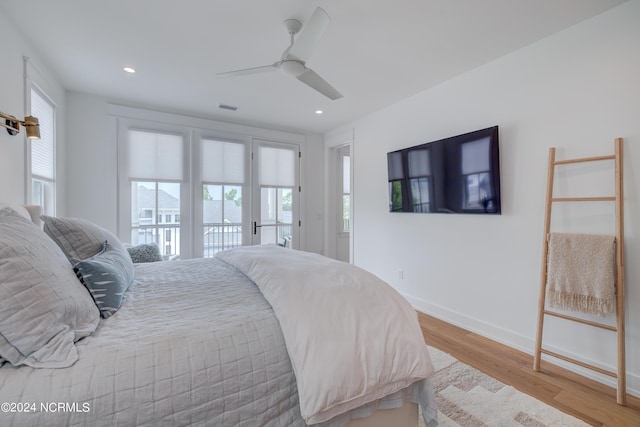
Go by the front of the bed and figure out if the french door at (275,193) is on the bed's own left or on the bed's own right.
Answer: on the bed's own left

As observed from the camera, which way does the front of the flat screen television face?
facing the viewer and to the left of the viewer

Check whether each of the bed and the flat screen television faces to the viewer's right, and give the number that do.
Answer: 1

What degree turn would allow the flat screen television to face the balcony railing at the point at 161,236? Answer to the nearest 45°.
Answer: approximately 45° to its right

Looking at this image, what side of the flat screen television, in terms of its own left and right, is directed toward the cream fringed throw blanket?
left

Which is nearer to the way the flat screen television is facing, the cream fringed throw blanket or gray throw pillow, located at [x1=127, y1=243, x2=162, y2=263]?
the gray throw pillow

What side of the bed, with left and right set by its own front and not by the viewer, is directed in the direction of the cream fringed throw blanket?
front

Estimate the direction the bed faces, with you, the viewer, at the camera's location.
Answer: facing to the right of the viewer

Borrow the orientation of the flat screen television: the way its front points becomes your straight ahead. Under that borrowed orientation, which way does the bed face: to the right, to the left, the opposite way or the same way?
the opposite way

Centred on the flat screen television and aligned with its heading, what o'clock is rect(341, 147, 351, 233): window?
The window is roughly at 3 o'clock from the flat screen television.

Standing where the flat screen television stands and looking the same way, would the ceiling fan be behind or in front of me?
in front

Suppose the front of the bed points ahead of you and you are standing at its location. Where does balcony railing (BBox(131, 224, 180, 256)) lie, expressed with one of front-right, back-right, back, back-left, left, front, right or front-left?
left

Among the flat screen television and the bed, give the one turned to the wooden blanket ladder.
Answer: the bed

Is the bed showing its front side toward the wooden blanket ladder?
yes

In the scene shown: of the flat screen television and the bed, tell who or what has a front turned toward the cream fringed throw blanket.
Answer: the bed
